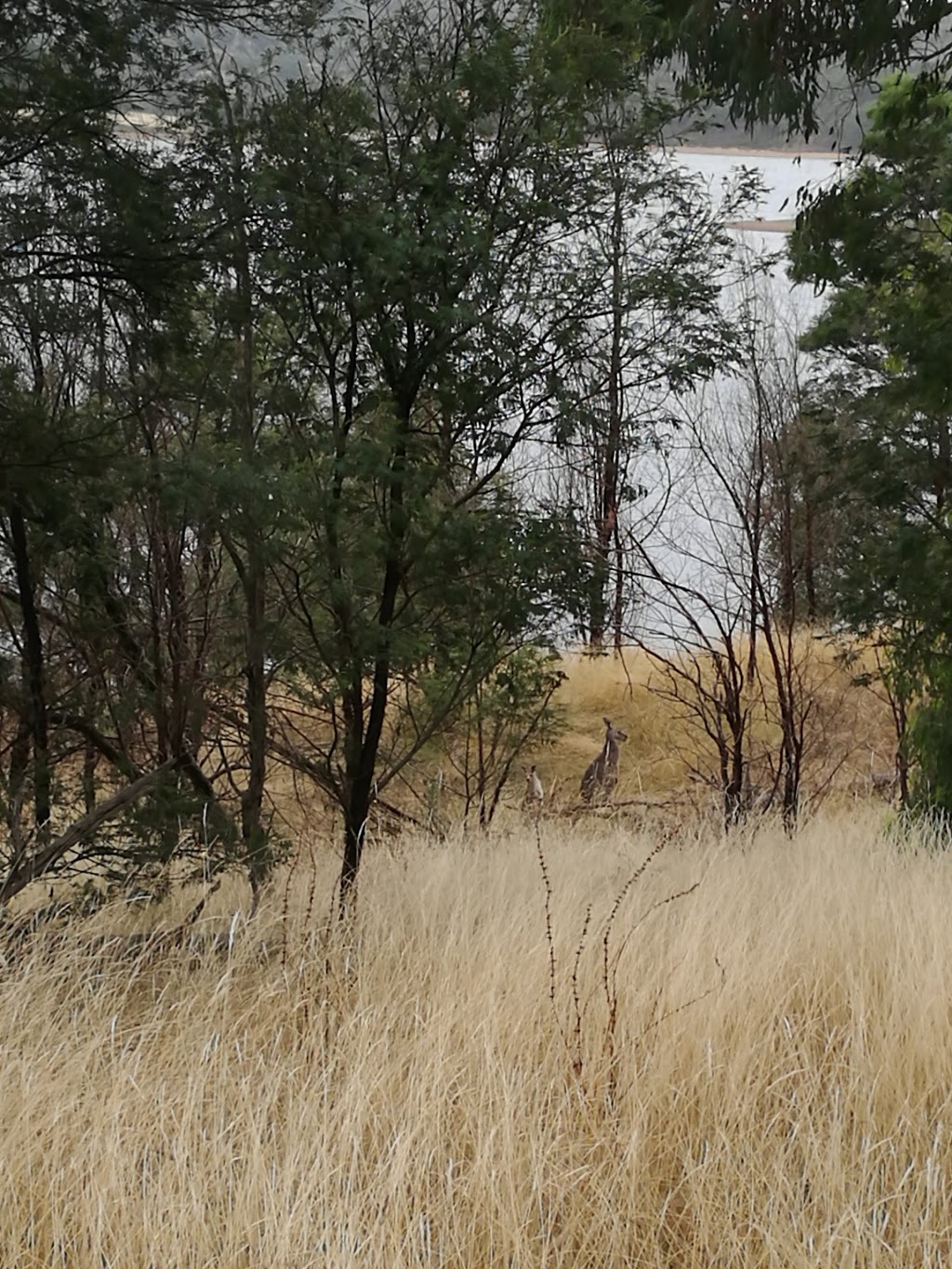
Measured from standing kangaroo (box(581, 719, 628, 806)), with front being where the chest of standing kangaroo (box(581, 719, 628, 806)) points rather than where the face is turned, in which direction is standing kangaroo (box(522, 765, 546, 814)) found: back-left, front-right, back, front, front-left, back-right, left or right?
back-right

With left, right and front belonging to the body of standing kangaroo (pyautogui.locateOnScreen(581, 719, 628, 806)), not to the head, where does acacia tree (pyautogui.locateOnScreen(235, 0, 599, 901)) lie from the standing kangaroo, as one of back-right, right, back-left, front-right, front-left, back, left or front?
right
